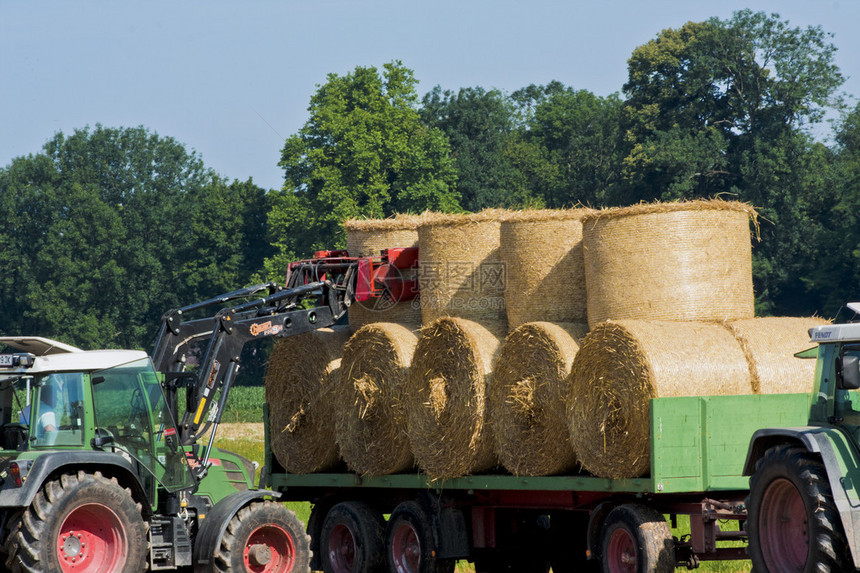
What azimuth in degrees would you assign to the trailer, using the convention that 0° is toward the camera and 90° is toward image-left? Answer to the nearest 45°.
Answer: approximately 315°

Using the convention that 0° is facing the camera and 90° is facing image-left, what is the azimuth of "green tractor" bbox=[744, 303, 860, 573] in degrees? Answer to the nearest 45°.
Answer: approximately 315°

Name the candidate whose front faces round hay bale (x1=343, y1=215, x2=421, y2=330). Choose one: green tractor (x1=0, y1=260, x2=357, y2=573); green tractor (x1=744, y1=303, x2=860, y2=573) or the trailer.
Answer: green tractor (x1=0, y1=260, x2=357, y2=573)

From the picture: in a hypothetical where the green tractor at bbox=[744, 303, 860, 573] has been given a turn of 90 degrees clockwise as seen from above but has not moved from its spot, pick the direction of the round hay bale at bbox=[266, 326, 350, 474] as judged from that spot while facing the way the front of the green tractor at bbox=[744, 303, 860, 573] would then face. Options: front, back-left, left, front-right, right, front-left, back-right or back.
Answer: right

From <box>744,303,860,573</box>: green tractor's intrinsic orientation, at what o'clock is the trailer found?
The trailer is roughly at 6 o'clock from the green tractor.

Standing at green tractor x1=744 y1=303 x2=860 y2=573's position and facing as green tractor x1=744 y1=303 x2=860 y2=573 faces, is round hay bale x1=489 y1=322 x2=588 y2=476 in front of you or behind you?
behind

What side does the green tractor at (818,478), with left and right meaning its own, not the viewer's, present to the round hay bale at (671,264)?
back

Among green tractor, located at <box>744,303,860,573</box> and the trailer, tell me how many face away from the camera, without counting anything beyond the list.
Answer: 0

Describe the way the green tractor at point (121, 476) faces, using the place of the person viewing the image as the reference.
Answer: facing away from the viewer and to the right of the viewer

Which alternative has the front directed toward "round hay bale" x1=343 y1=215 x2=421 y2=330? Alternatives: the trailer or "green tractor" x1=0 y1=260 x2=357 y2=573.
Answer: the green tractor

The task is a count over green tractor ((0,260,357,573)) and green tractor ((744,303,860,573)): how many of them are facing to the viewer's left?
0

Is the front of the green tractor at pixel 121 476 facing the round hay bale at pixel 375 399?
yes
